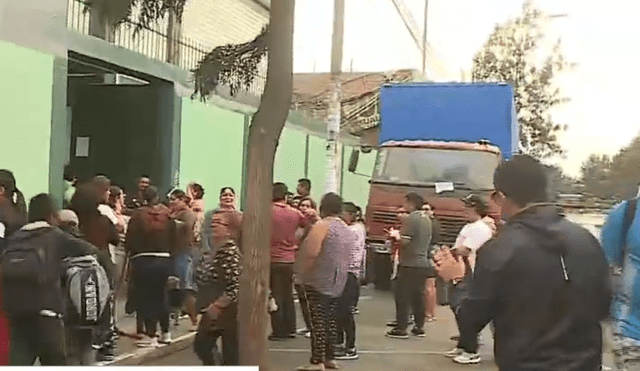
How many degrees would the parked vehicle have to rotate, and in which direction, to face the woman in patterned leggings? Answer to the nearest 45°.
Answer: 0° — it already faces them

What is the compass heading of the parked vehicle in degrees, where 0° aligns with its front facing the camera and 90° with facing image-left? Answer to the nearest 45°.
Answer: approximately 0°

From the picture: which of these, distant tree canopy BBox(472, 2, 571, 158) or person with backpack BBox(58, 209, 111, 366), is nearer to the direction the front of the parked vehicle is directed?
the person with backpack

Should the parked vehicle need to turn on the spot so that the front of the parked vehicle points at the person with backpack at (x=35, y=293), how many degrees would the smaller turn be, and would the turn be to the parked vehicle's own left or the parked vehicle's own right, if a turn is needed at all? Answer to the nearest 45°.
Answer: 0° — it already faces them

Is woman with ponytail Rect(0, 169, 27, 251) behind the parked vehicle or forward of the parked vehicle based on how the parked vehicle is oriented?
forward

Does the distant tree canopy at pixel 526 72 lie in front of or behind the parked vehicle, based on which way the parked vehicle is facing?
behind

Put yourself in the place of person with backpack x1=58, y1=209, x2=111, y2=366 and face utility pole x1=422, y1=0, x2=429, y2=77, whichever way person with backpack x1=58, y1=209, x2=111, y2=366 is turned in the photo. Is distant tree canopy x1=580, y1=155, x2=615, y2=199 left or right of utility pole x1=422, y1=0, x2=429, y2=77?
right

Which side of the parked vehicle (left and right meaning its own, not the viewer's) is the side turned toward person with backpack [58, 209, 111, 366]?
front
